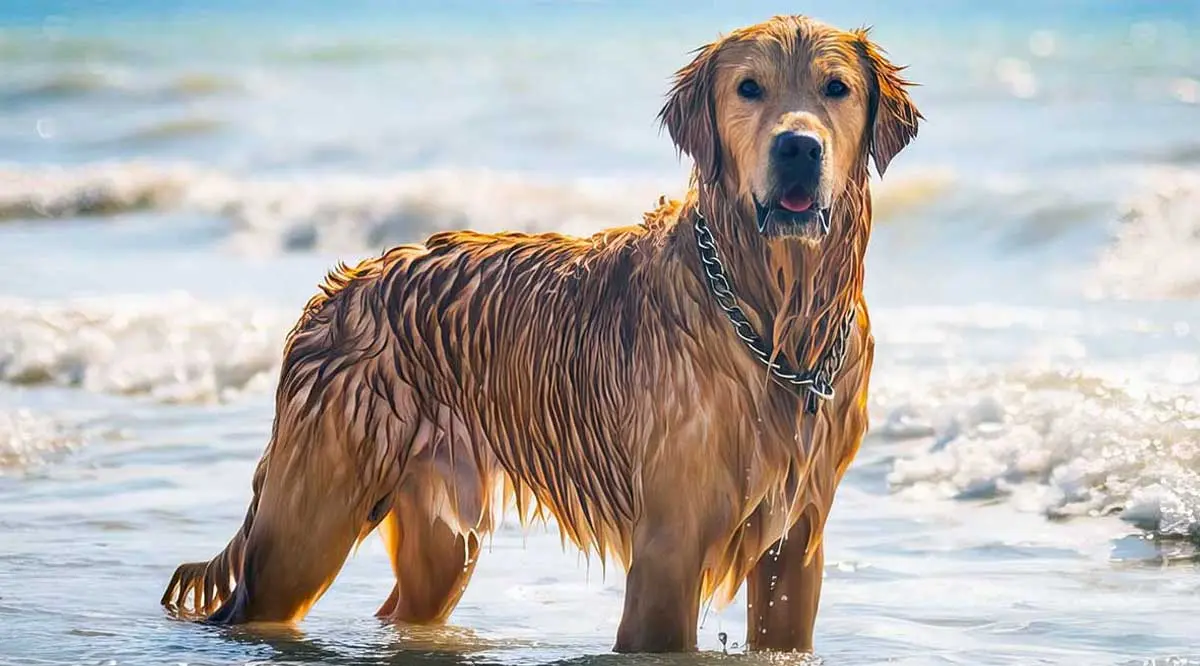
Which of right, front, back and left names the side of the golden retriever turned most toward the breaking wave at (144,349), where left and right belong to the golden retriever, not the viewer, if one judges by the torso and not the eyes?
back

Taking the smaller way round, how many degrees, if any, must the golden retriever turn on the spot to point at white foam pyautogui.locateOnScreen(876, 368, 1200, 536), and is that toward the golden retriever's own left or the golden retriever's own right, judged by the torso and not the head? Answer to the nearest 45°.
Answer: approximately 90° to the golden retriever's own left

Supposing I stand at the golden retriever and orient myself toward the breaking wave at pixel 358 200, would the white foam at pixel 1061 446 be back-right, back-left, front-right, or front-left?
front-right

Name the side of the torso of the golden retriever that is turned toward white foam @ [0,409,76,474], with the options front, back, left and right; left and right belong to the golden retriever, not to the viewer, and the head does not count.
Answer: back

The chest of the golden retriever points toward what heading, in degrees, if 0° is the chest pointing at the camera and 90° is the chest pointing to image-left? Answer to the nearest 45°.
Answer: approximately 315°

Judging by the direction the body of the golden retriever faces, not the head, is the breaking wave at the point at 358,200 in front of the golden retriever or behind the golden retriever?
behind

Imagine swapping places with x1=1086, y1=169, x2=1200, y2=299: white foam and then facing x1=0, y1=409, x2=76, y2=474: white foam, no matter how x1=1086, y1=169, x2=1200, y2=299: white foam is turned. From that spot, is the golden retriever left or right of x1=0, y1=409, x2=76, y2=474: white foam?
left

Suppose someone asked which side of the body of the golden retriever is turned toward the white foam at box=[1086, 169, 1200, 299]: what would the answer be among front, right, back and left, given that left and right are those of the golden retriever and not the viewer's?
left
